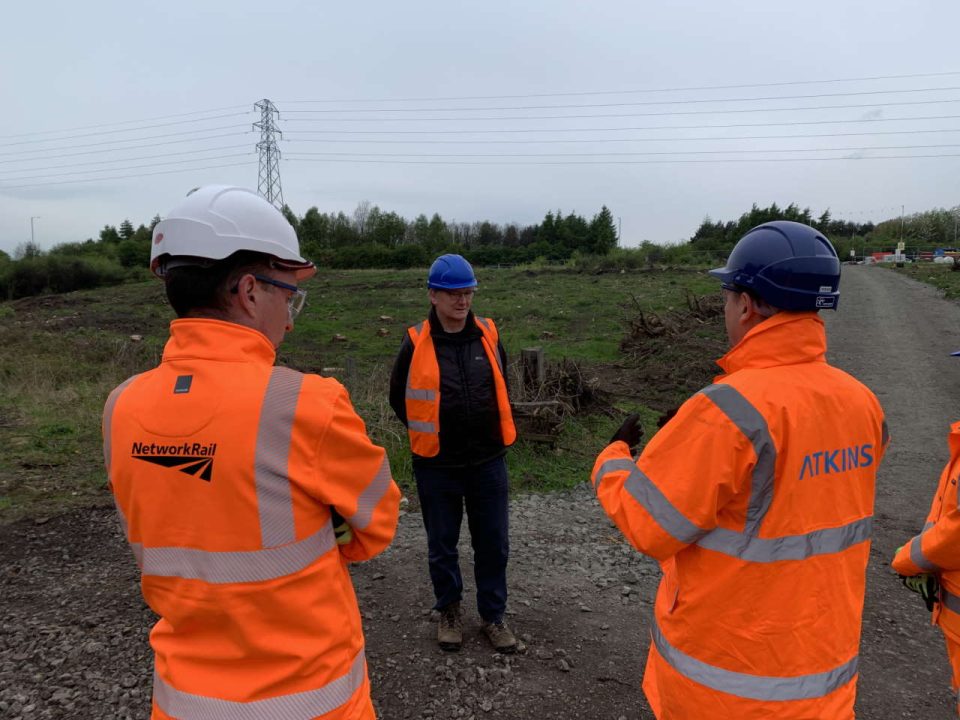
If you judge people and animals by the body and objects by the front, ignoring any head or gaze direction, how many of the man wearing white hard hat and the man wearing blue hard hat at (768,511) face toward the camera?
0

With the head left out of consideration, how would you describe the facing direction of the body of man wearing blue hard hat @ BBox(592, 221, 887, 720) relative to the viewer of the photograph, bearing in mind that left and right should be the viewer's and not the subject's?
facing away from the viewer and to the left of the viewer

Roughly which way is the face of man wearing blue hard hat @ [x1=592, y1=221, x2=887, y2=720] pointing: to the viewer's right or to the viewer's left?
to the viewer's left

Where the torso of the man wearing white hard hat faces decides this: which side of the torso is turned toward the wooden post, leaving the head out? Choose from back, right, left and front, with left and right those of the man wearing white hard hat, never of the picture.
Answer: front

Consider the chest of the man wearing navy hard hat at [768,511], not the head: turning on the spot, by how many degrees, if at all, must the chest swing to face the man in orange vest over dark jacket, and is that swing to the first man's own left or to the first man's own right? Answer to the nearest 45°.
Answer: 0° — they already face them

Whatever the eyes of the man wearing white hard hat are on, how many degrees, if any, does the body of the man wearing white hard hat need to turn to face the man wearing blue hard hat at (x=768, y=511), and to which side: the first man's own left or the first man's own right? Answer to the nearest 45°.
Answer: approximately 45° to the first man's own right

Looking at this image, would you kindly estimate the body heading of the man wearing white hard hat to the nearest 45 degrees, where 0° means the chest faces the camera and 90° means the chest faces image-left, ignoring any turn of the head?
approximately 225°

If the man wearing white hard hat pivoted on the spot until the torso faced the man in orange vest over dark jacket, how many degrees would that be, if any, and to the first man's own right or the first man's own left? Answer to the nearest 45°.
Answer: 0° — they already face them

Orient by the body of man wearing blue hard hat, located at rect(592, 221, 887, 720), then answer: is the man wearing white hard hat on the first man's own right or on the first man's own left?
on the first man's own left
